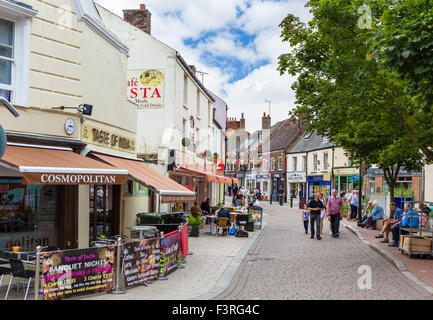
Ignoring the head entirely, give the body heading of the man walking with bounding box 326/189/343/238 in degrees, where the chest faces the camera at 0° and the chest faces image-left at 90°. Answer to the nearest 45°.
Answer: approximately 0°

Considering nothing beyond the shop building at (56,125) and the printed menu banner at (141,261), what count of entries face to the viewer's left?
0

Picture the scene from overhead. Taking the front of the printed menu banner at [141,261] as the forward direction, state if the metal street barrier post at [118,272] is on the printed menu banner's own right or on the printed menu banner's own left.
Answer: on the printed menu banner's own right

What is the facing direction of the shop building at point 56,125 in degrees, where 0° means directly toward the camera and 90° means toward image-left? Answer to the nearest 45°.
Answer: approximately 315°

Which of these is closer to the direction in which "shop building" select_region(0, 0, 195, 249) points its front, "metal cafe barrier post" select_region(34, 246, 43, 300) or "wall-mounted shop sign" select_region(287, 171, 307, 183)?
the metal cafe barrier post
